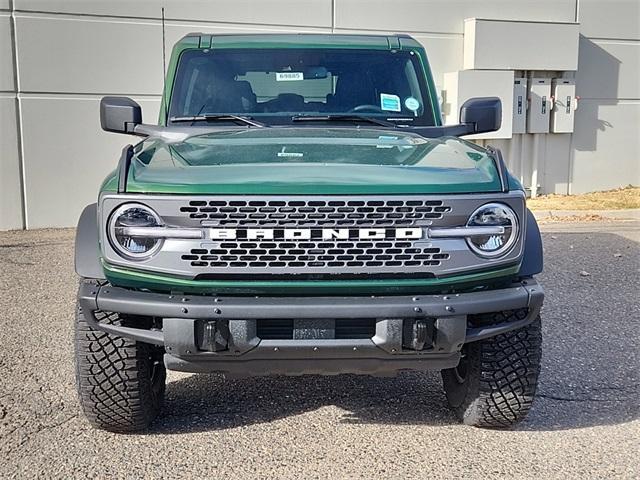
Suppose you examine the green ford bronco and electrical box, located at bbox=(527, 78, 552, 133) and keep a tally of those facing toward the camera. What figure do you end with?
2

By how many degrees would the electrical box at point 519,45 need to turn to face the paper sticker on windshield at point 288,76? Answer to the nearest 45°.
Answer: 0° — it already faces it

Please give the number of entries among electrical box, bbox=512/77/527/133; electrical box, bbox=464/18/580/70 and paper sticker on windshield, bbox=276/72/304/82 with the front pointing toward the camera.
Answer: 3

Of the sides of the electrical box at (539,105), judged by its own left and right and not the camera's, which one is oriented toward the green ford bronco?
front

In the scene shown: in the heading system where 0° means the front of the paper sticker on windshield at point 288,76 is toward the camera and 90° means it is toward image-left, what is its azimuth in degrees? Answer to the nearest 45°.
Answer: approximately 0°

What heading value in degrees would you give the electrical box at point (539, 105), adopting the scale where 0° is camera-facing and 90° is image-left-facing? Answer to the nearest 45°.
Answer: approximately 0°

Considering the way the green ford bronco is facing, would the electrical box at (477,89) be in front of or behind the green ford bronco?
behind

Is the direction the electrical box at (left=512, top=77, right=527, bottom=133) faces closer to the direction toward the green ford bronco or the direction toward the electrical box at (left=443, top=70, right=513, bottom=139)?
the green ford bronco

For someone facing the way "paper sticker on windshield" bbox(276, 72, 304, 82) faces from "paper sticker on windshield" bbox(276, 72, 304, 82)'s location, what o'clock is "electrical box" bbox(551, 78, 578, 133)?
The electrical box is roughly at 7 o'clock from the paper sticker on windshield.
